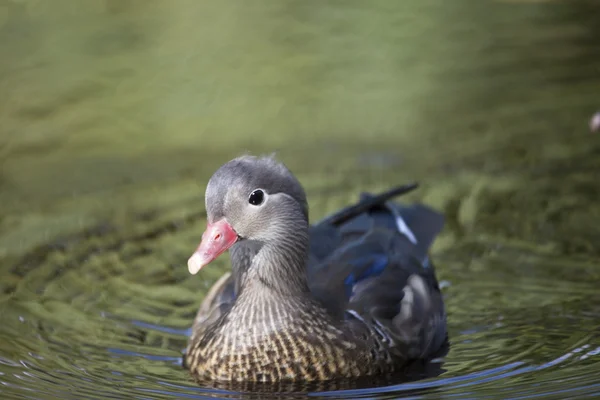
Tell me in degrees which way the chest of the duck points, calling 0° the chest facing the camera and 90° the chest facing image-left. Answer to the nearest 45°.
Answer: approximately 45°
